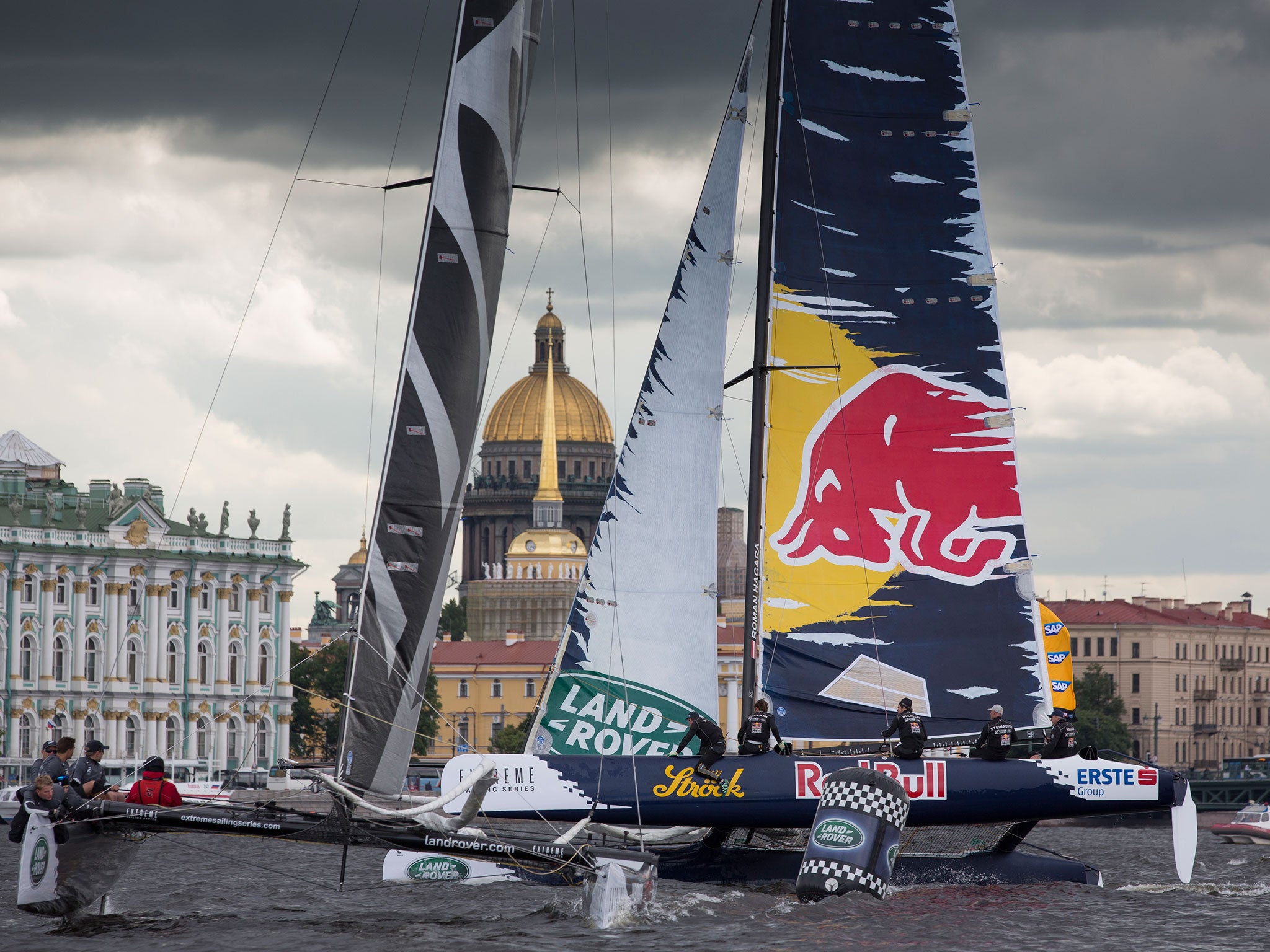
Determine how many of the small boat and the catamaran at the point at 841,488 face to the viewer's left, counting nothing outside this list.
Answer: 2

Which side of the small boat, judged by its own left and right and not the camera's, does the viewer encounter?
left

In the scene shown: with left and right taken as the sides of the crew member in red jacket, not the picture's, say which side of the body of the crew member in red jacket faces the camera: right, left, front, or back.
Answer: back

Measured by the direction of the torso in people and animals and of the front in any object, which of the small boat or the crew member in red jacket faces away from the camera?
the crew member in red jacket

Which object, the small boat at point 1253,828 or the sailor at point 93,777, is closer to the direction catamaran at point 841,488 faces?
the sailor

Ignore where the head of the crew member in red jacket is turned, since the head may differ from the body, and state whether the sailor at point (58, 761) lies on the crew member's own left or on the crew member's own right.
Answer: on the crew member's own left

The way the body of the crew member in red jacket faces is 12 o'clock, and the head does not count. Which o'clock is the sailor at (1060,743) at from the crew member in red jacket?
The sailor is roughly at 3 o'clock from the crew member in red jacket.
